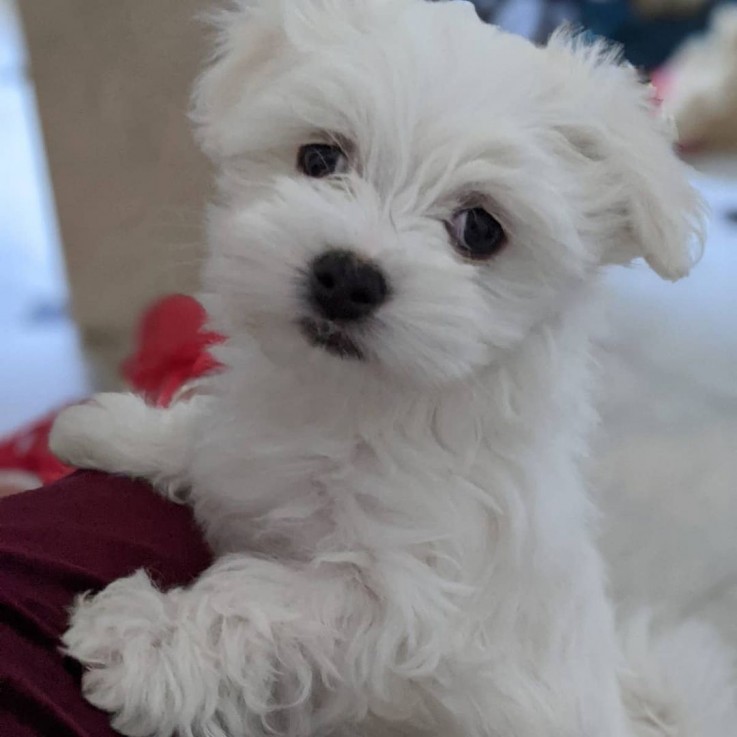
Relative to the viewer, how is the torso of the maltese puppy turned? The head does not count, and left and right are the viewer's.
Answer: facing the viewer and to the left of the viewer
